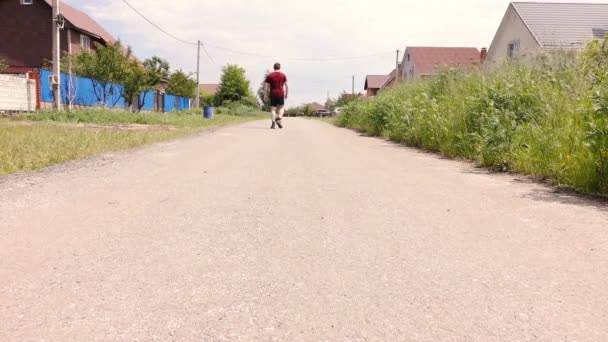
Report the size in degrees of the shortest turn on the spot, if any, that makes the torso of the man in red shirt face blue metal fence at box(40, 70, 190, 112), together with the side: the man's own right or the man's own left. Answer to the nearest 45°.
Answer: approximately 45° to the man's own left

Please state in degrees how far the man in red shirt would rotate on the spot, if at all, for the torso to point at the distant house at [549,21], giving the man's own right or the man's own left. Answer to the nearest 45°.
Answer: approximately 45° to the man's own right

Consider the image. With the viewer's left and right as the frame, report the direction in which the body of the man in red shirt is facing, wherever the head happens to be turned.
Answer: facing away from the viewer

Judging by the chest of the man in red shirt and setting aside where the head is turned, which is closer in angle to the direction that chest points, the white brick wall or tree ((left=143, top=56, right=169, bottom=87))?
the tree
